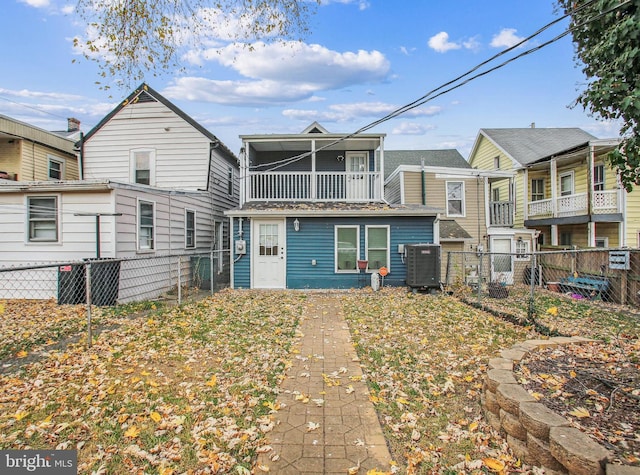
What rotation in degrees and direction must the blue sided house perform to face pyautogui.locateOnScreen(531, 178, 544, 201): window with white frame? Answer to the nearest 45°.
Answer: approximately 135° to its left

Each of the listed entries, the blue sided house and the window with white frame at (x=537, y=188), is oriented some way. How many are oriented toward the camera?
2

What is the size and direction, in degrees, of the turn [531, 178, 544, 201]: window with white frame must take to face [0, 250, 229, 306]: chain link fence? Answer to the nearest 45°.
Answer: approximately 45° to its right

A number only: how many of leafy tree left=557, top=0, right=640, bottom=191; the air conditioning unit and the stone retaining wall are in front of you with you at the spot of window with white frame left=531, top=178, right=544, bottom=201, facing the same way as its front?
3

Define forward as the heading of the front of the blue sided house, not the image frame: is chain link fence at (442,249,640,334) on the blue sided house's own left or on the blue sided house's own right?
on the blue sided house's own left

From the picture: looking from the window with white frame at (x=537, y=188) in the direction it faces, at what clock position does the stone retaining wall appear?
The stone retaining wall is roughly at 12 o'clock from the window with white frame.

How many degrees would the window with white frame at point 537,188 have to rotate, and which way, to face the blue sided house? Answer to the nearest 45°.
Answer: approximately 45° to its right

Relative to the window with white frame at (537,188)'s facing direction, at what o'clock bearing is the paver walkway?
The paver walkway is roughly at 12 o'clock from the window with white frame.

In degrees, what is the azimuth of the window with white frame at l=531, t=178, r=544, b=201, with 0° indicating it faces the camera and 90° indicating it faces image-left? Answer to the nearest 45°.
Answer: approximately 0°
